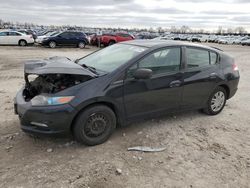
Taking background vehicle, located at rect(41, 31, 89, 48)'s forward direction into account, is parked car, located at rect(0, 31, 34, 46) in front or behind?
in front

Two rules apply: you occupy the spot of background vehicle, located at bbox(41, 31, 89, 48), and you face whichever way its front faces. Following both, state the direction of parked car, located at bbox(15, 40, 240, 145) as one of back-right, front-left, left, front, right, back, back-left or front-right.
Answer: left

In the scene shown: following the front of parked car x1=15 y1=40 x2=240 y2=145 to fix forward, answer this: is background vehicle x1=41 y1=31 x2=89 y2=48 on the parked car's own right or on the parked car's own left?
on the parked car's own right

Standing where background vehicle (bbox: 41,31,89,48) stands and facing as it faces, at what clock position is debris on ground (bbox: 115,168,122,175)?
The debris on ground is roughly at 9 o'clock from the background vehicle.

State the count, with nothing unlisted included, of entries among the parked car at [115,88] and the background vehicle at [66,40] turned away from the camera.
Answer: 0

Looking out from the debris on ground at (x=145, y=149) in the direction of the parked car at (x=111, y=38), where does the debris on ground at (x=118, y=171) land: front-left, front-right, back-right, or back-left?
back-left

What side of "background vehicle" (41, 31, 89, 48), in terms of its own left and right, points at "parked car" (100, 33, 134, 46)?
back

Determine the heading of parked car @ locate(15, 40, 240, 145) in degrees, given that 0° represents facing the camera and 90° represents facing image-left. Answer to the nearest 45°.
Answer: approximately 45°

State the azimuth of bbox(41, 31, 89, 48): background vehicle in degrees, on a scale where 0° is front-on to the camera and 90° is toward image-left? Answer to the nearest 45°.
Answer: approximately 90°
